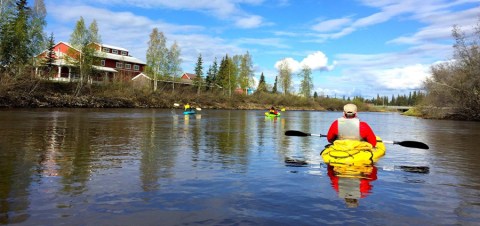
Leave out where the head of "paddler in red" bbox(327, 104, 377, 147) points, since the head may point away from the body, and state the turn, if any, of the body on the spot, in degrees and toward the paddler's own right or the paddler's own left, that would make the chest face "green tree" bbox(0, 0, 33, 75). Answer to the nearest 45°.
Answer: approximately 45° to the paddler's own left

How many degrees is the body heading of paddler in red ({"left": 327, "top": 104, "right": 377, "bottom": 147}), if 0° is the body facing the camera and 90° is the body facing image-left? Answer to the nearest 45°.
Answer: approximately 180°
